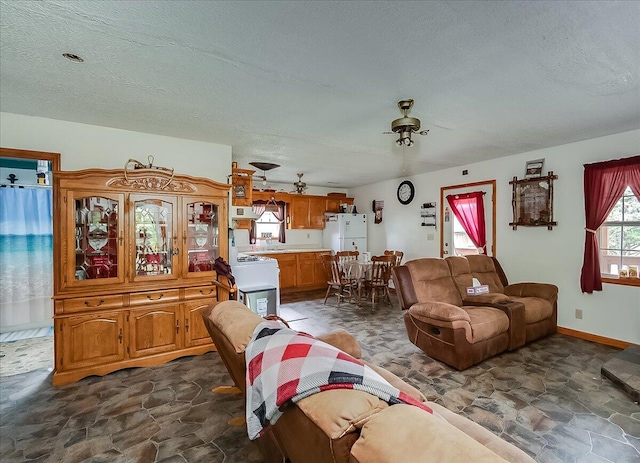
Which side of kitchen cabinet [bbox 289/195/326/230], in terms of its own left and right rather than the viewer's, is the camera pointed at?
front

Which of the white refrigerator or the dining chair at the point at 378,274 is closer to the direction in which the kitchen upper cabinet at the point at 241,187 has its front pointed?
the dining chair

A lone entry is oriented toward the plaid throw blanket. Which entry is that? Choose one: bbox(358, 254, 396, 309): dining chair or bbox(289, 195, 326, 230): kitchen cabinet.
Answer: the kitchen cabinet

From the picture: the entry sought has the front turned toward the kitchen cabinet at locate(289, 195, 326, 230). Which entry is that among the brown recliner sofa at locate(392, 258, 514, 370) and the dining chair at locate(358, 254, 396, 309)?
the dining chair

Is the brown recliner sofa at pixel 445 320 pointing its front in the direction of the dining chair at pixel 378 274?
no

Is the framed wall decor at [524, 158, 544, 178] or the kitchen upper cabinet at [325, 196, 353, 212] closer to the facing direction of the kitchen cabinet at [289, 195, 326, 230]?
the framed wall decor

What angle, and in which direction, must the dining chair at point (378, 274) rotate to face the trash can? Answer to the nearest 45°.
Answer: approximately 90° to its left

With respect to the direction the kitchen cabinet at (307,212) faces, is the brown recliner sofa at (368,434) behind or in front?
in front

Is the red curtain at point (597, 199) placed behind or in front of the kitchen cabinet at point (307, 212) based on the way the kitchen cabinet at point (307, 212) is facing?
in front

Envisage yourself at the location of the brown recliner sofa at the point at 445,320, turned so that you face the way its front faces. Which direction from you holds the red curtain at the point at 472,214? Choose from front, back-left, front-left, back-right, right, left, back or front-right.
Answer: back-left

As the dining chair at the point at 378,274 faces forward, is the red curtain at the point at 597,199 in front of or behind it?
behind

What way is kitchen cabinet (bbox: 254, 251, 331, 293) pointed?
toward the camera

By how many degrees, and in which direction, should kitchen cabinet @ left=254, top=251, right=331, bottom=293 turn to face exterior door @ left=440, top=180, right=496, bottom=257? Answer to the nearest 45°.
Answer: approximately 45° to its left

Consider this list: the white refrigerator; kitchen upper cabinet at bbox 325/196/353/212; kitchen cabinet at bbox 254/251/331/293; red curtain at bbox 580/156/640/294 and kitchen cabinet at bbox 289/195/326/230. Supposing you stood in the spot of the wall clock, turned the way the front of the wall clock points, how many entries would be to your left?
1

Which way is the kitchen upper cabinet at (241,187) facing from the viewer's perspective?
to the viewer's right

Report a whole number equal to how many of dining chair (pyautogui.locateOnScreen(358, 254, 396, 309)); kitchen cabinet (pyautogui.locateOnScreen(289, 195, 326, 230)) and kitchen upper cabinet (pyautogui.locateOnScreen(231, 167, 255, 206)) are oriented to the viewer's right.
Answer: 1

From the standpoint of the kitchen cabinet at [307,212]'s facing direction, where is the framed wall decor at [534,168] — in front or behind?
in front

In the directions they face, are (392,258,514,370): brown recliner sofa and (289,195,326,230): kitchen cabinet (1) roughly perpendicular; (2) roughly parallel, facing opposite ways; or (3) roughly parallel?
roughly parallel

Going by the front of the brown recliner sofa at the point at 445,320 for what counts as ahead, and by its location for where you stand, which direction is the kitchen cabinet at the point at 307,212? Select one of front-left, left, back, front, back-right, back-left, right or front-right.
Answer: back
